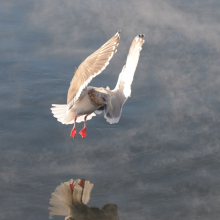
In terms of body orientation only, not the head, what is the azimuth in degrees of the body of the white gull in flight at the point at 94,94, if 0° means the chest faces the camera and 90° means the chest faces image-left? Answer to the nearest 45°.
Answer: approximately 315°
